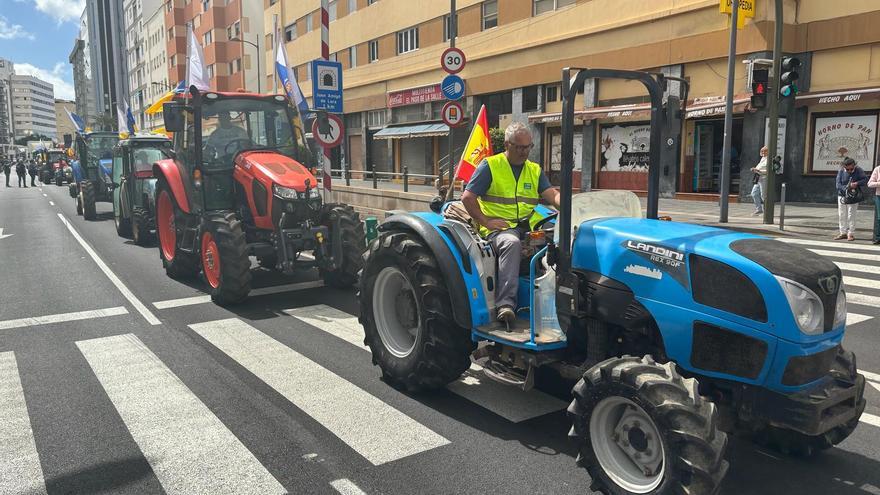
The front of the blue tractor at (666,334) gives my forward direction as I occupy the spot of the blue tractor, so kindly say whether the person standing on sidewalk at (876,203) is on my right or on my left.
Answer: on my left

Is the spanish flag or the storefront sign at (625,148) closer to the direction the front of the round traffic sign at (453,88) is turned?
the spanish flag

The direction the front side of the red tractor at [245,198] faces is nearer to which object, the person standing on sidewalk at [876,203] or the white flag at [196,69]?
the person standing on sidewalk

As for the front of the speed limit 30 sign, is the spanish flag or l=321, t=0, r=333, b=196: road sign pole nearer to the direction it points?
the spanish flag

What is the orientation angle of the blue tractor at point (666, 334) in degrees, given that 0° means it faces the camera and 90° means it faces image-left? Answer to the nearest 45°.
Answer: approximately 315°
